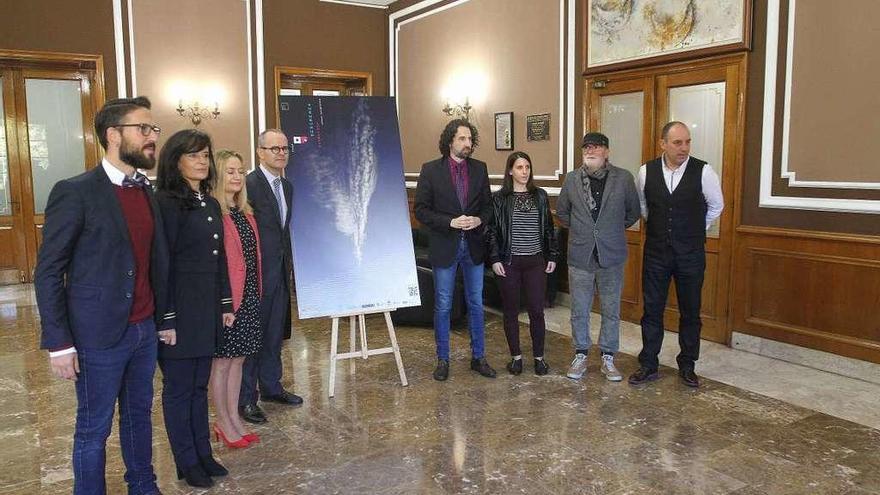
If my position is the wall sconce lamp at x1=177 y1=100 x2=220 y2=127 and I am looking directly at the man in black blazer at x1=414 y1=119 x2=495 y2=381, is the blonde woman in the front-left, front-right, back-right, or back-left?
front-right

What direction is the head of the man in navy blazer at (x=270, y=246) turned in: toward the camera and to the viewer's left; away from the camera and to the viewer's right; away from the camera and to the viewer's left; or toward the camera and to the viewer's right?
toward the camera and to the viewer's right

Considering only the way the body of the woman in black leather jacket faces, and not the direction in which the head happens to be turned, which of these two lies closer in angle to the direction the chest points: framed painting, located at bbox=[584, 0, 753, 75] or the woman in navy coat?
the woman in navy coat

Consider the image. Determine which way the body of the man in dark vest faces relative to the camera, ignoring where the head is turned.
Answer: toward the camera

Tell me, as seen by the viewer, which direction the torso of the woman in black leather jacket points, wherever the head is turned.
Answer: toward the camera

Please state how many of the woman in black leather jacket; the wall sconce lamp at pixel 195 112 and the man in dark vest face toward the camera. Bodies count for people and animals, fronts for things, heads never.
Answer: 3

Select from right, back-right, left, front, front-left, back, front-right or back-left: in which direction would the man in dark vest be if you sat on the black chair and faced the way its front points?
left

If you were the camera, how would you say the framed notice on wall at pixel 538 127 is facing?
facing the viewer and to the left of the viewer

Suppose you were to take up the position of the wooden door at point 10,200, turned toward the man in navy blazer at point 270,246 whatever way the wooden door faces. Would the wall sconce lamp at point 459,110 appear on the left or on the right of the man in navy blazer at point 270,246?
left

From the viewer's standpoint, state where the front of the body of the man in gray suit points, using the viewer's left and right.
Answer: facing the viewer

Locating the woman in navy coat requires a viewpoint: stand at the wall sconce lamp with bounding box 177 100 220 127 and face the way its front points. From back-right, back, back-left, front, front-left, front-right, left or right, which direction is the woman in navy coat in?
front

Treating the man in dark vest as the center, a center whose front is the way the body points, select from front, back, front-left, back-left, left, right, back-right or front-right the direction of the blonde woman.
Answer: front-right

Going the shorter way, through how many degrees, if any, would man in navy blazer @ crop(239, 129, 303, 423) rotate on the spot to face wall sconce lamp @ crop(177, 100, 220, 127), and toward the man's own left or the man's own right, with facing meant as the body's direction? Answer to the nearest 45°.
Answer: approximately 135° to the man's own left

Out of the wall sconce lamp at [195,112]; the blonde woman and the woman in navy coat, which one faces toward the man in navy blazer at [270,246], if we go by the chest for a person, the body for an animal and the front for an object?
the wall sconce lamp

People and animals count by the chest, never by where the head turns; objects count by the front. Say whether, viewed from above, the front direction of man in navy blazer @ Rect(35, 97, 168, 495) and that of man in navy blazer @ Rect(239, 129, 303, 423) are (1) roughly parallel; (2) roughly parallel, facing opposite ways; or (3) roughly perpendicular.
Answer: roughly parallel
